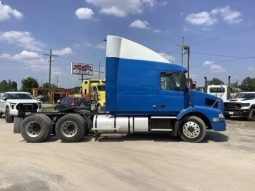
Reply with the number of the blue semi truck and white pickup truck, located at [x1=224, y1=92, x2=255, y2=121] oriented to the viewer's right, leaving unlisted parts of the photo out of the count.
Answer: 1

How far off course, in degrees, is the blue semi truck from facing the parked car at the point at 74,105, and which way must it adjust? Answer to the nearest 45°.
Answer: approximately 135° to its left

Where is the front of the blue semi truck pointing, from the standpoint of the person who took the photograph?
facing to the right of the viewer

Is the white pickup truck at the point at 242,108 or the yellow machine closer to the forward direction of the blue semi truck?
the white pickup truck

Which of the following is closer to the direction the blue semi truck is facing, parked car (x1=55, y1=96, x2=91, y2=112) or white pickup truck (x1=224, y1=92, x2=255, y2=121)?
the white pickup truck

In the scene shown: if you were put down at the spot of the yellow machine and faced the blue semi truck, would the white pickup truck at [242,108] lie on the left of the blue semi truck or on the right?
left

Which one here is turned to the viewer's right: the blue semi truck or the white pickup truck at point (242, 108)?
the blue semi truck

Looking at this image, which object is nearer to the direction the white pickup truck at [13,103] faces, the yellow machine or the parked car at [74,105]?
the parked car

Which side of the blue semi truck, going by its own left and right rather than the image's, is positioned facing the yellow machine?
left
